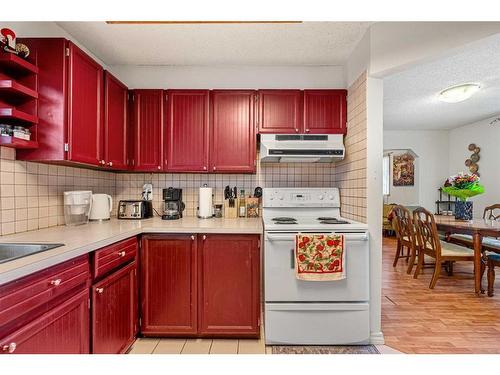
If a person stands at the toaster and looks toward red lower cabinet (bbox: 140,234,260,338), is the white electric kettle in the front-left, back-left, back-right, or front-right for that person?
back-right

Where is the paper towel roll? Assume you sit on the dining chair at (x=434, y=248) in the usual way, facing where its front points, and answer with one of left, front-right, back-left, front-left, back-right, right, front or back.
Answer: back

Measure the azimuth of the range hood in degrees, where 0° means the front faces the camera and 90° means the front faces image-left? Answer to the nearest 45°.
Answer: approximately 0°

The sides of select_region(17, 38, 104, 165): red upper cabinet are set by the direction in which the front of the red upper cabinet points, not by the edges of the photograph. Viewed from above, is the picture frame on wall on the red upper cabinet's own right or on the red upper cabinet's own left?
on the red upper cabinet's own left

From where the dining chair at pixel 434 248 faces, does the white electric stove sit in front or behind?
behind

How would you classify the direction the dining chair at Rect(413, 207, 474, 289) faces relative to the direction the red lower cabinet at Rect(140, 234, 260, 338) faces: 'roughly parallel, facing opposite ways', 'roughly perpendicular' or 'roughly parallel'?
roughly perpendicular

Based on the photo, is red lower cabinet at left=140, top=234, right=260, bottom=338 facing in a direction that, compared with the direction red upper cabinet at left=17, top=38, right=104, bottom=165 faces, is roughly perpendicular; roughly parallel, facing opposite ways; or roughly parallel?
roughly perpendicular

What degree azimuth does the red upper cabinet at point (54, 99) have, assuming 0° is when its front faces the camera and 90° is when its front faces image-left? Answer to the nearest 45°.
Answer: approximately 315°

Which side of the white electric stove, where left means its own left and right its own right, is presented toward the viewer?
front

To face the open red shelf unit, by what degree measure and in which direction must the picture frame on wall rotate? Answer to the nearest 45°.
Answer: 0° — it already faces it

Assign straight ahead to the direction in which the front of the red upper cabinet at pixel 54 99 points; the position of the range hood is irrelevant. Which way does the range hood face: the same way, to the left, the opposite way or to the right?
to the right

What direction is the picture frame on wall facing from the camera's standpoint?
toward the camera

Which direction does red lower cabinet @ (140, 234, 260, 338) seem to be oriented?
toward the camera
